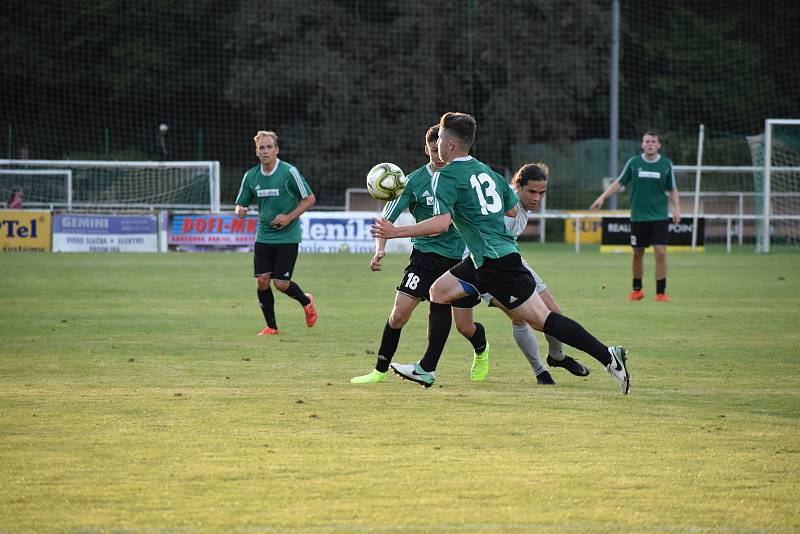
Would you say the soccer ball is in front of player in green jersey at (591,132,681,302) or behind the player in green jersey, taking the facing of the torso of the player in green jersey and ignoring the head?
in front

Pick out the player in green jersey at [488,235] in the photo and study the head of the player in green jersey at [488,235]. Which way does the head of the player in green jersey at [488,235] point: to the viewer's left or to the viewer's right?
to the viewer's left

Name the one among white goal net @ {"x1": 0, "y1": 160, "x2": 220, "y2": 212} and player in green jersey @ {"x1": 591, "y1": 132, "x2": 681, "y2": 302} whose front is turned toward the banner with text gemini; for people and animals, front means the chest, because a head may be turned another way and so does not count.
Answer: the white goal net

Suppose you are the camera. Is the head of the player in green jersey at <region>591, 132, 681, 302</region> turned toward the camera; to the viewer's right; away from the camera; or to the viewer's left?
toward the camera

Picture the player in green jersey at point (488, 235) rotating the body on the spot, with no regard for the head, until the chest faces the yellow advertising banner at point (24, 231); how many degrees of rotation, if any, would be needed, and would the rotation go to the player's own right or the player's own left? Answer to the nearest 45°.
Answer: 0° — they already face it

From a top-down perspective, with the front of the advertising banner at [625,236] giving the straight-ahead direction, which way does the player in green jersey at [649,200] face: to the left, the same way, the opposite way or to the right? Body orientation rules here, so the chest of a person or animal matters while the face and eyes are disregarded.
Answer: the same way

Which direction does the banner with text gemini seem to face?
toward the camera

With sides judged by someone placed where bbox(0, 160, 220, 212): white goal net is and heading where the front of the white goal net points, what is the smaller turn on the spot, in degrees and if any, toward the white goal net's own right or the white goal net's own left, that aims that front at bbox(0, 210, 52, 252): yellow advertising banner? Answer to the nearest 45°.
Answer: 0° — it already faces it

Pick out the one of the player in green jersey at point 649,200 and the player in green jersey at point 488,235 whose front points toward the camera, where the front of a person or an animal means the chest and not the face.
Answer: the player in green jersey at point 649,200

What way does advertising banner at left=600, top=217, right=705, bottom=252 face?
toward the camera

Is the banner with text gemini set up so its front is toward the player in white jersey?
yes

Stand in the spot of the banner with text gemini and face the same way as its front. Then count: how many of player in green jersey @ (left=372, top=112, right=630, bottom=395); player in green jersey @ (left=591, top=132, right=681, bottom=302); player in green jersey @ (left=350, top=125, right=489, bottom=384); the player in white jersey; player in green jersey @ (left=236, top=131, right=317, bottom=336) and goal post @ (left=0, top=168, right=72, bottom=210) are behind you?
1

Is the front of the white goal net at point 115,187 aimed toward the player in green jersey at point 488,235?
yes

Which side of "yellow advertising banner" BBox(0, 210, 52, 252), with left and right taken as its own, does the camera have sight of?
front

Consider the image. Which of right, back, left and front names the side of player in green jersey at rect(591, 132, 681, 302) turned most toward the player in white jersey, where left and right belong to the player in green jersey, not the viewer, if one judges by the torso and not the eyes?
front

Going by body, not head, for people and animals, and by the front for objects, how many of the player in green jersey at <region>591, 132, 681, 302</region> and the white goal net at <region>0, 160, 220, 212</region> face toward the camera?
2

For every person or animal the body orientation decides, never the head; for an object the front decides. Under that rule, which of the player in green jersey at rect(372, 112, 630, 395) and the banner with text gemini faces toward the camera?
the banner with text gemini
